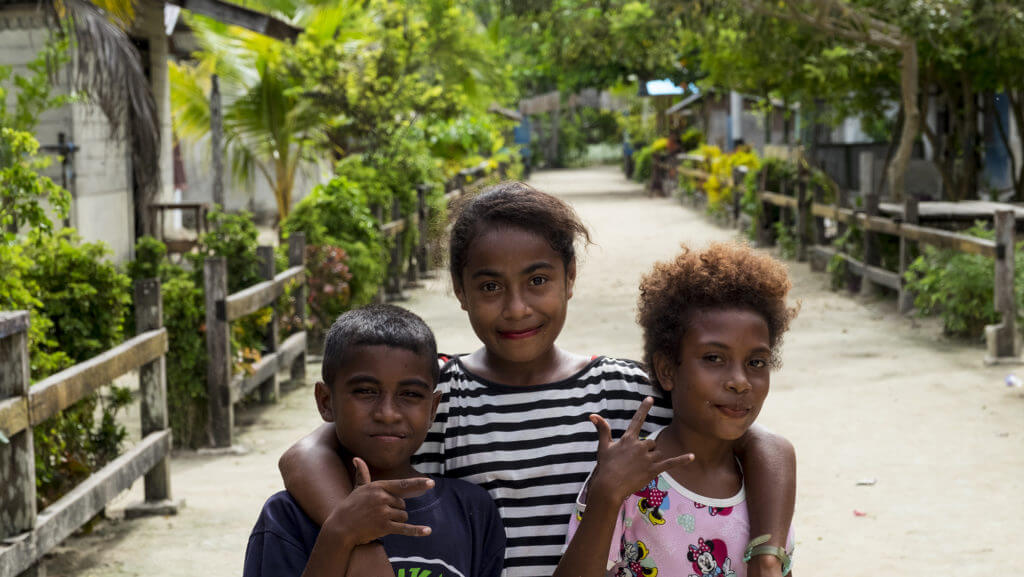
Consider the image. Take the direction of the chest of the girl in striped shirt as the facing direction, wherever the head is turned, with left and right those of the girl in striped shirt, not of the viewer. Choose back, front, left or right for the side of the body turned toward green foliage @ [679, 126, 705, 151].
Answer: back

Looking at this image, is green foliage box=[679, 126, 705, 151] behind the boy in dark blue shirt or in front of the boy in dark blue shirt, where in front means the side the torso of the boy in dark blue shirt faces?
behind

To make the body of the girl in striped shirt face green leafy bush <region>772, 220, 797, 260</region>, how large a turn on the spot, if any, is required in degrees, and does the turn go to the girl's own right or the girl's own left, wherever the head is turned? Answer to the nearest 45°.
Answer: approximately 180°

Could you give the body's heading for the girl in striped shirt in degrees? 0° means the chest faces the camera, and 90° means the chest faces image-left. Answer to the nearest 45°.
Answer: approximately 0°

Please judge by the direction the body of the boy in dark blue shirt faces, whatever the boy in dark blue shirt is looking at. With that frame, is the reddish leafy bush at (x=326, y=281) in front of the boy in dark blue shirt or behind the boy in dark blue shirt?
behind

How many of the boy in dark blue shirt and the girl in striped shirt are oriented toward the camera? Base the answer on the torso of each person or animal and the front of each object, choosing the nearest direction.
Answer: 2

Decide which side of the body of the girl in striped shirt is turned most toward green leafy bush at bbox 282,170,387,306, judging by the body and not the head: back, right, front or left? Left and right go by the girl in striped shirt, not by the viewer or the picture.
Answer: back

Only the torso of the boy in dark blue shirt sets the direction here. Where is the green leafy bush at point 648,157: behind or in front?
behind

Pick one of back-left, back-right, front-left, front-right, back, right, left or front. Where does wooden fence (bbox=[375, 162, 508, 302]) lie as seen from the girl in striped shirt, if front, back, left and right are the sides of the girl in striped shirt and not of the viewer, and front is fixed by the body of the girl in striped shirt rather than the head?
back

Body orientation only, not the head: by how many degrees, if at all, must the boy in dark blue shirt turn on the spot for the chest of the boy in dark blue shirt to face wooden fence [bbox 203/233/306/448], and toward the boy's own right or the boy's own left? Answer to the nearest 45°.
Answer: approximately 180°
